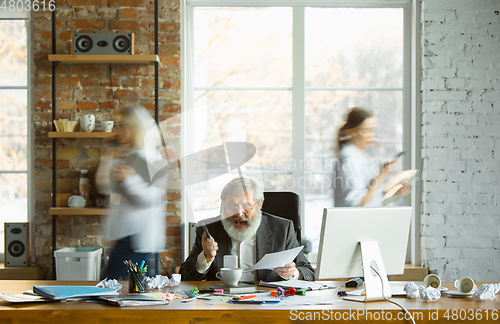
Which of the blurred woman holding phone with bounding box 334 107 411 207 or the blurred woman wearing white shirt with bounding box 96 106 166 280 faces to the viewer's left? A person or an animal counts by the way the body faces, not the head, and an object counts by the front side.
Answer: the blurred woman wearing white shirt with bounding box 96 106 166 280

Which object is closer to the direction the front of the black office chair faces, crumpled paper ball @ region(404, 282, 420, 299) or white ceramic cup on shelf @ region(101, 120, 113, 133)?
the crumpled paper ball

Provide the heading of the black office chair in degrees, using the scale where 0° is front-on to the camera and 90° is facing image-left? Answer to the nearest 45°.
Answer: approximately 0°

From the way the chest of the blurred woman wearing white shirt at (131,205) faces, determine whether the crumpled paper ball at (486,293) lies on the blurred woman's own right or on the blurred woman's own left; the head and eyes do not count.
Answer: on the blurred woman's own left

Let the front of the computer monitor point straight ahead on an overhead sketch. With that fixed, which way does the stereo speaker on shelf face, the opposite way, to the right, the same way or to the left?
the opposite way

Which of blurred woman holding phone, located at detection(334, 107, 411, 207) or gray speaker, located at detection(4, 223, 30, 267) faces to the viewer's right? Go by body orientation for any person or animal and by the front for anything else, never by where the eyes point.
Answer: the blurred woman holding phone

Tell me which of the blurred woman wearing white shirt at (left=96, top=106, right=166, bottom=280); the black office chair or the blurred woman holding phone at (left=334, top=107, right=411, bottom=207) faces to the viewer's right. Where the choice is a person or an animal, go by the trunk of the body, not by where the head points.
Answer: the blurred woman holding phone at (left=334, top=107, right=411, bottom=207)

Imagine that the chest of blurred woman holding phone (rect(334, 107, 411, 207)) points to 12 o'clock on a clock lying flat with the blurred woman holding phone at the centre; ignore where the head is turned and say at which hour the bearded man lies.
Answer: The bearded man is roughly at 4 o'clock from the blurred woman holding phone.

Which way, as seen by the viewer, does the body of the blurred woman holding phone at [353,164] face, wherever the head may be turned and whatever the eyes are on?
to the viewer's right
